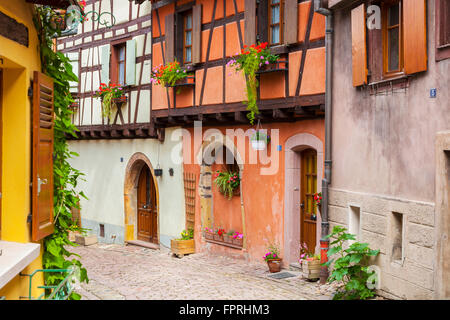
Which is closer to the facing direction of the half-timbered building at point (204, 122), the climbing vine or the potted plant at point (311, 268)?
the climbing vine

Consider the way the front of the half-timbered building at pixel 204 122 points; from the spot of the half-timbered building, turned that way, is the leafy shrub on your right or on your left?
on your left

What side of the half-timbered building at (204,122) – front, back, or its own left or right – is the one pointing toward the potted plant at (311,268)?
left

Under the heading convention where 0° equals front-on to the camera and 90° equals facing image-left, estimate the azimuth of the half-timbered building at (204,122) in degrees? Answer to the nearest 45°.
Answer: approximately 45°

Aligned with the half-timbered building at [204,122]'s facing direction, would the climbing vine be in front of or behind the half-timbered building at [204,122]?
in front
